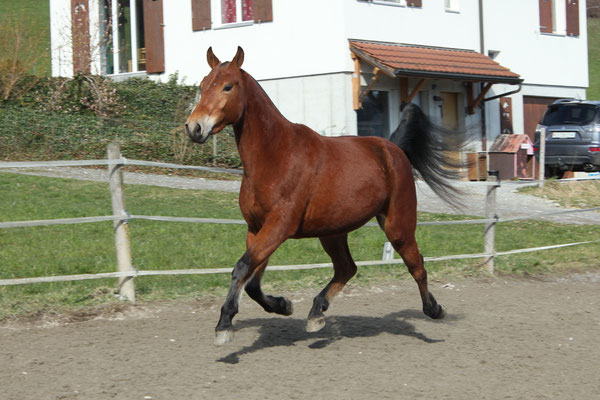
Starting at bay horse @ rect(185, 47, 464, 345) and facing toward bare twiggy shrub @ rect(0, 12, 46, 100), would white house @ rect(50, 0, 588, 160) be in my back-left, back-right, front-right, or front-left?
front-right

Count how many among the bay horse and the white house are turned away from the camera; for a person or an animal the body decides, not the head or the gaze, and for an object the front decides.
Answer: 0

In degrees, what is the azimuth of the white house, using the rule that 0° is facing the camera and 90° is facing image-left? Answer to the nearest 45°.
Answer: approximately 315°

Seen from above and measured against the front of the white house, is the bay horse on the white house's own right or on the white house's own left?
on the white house's own right

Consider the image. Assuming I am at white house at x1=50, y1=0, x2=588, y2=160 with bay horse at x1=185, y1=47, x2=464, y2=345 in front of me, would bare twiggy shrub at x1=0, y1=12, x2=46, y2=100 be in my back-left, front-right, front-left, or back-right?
front-right

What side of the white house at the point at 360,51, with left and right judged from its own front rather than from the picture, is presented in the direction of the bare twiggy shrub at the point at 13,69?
right

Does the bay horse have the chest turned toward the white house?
no

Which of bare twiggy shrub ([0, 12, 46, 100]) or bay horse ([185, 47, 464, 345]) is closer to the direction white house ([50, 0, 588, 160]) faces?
the bay horse

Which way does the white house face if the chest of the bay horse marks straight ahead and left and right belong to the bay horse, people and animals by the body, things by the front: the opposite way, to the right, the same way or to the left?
to the left

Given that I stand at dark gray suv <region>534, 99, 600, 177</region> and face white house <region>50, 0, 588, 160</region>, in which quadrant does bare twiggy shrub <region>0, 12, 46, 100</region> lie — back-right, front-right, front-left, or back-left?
front-left

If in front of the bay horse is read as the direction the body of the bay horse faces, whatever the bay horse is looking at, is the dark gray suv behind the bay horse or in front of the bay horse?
behind

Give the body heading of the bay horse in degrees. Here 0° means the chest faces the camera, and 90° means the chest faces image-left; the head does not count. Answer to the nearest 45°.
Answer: approximately 45°
